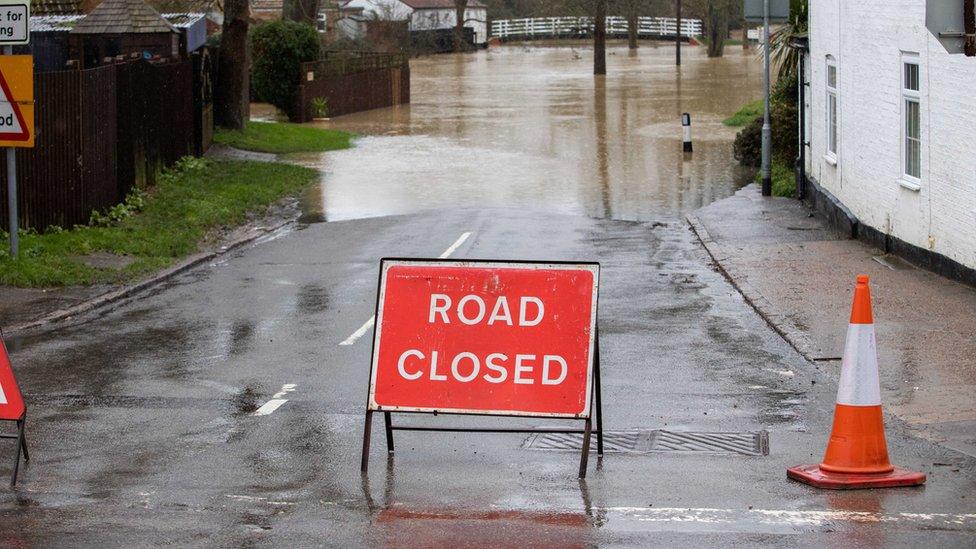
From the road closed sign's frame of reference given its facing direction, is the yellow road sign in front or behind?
behind

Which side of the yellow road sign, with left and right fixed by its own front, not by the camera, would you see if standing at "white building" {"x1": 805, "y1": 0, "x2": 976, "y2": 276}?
left

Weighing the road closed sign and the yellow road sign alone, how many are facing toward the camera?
2

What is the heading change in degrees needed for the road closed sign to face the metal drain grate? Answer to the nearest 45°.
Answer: approximately 135° to its left

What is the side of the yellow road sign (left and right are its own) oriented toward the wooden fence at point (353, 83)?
back
